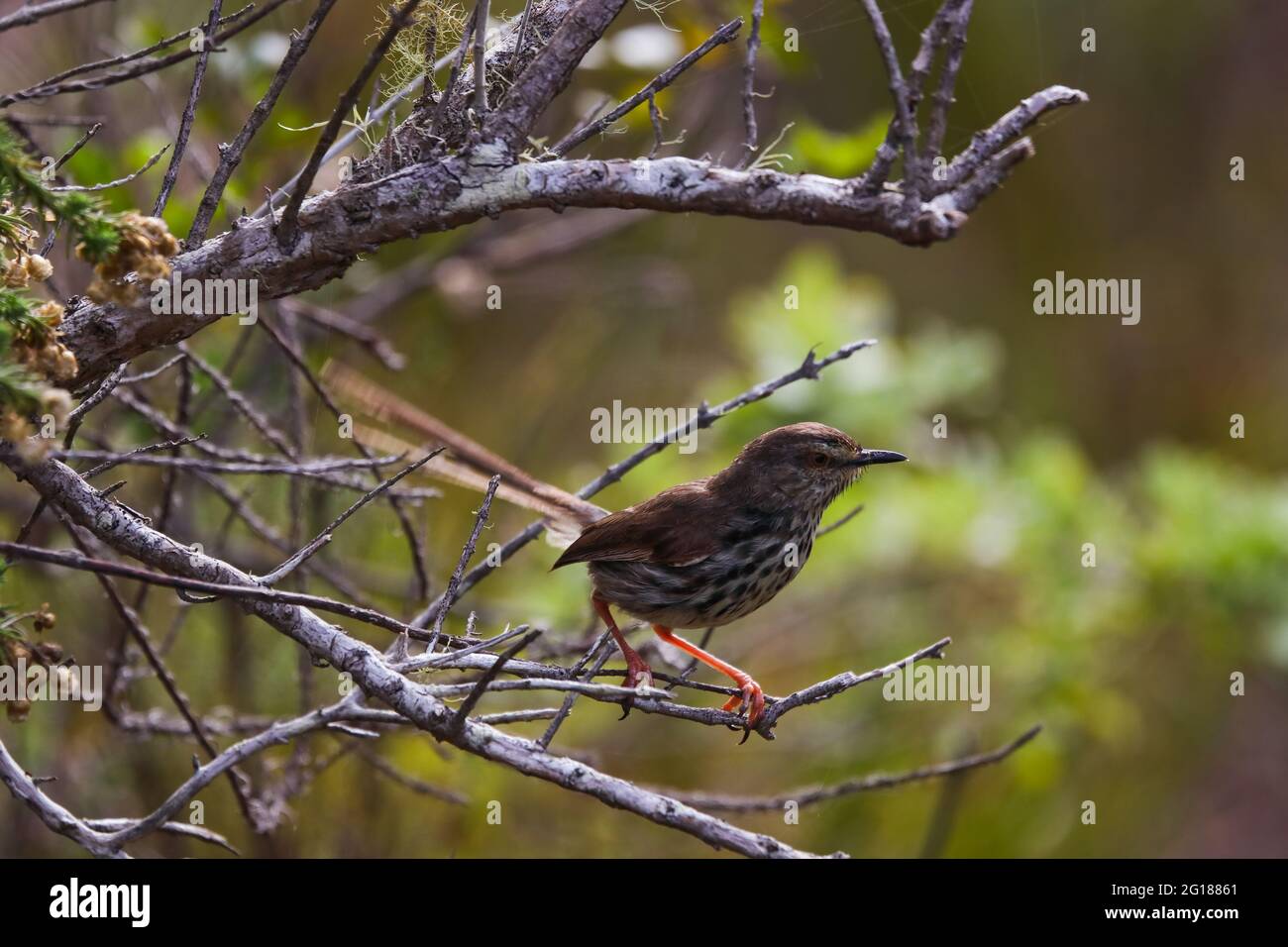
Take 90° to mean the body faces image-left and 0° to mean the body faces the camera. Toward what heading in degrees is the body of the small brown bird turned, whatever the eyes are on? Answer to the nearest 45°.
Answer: approximately 270°
